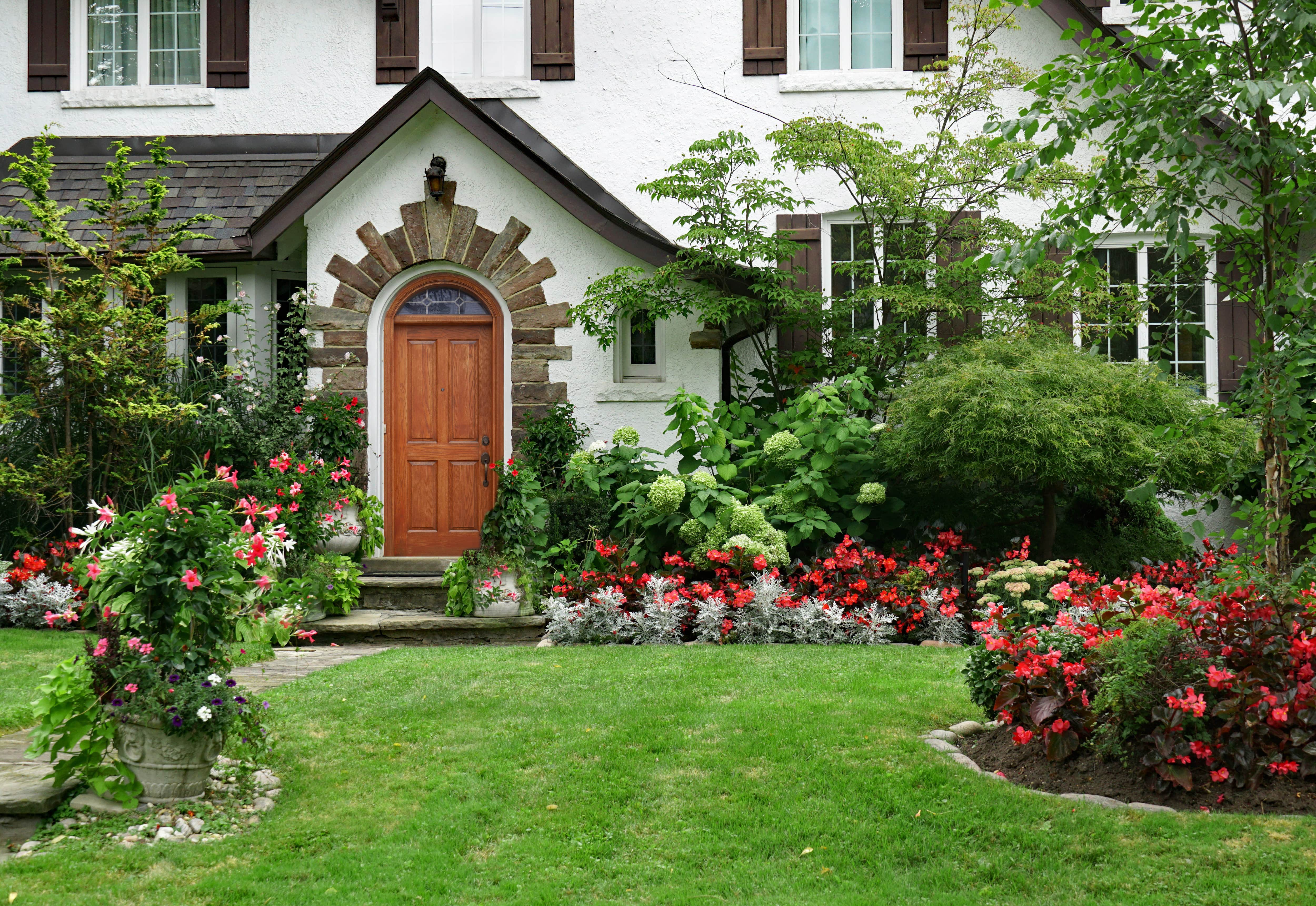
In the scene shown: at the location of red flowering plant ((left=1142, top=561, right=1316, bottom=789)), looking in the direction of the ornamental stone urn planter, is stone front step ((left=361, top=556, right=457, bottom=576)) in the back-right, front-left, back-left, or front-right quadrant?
front-right

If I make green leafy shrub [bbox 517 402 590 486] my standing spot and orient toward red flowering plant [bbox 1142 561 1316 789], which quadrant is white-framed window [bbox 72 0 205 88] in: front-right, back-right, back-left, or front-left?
back-right

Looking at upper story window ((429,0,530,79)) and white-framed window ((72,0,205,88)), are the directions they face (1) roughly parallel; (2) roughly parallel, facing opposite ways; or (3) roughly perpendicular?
roughly parallel

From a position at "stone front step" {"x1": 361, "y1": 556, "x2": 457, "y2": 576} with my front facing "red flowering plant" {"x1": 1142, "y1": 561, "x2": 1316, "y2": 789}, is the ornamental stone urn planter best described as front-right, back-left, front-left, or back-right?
front-right

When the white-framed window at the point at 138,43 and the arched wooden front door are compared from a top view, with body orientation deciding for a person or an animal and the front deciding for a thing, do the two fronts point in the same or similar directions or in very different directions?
same or similar directions

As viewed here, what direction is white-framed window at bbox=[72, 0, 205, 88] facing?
toward the camera

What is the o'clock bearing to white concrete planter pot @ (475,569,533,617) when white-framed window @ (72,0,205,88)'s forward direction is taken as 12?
The white concrete planter pot is roughly at 11 o'clock from the white-framed window.

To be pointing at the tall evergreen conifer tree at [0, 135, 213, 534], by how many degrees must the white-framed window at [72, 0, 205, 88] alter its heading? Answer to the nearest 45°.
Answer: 0° — it already faces it

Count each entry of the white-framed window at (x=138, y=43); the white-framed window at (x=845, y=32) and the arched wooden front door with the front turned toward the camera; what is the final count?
3

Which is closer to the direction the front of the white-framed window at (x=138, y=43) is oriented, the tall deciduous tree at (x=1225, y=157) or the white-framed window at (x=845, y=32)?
the tall deciduous tree

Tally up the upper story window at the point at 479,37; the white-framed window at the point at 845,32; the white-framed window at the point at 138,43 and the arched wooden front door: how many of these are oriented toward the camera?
4

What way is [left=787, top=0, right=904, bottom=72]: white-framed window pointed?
toward the camera

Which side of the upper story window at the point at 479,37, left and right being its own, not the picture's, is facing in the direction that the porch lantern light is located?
front
